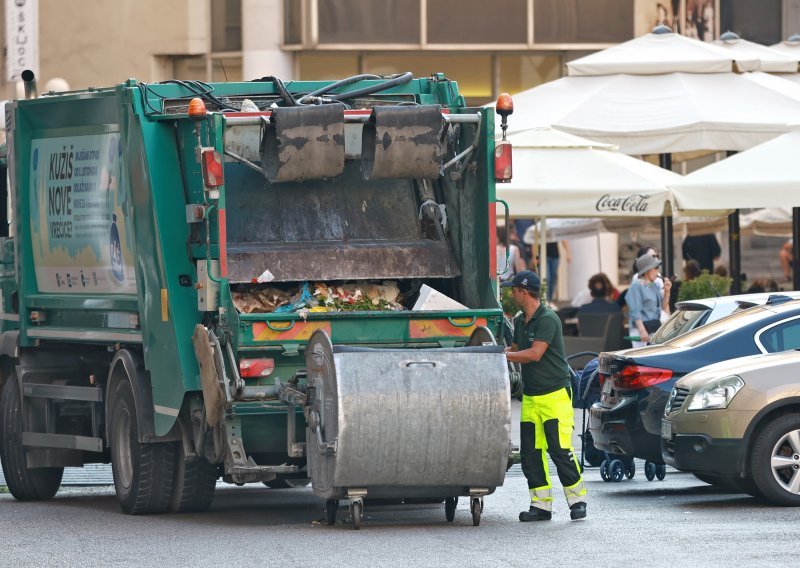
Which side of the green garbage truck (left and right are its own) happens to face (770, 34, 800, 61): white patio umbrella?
right

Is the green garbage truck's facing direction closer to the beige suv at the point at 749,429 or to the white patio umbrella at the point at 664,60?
the white patio umbrella

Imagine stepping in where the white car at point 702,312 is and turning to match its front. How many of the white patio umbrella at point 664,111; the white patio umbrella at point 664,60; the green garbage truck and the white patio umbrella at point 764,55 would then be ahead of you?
1

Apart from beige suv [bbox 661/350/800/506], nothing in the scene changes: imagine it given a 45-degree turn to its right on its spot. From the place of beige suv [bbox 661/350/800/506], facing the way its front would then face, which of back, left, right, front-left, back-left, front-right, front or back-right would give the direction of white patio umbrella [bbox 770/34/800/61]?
right

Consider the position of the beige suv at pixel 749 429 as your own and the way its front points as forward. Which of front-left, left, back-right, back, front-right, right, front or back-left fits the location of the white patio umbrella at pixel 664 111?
back-right

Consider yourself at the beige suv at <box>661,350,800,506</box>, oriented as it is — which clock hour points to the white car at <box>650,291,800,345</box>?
the white car at <box>650,291,800,345</box> is roughly at 4 o'clock from the beige suv at <box>661,350,800,506</box>.

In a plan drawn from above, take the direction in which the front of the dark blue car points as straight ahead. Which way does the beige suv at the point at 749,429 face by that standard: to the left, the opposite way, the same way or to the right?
the opposite way

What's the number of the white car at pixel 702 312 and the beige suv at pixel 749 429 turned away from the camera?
0

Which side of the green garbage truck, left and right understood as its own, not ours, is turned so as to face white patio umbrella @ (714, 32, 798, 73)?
right

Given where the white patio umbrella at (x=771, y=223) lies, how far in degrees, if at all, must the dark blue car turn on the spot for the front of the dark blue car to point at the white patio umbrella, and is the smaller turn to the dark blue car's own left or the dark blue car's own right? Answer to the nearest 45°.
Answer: approximately 45° to the dark blue car's own left

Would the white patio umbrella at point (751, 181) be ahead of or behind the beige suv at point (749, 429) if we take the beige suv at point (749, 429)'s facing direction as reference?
behind

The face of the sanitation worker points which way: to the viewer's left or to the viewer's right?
to the viewer's left

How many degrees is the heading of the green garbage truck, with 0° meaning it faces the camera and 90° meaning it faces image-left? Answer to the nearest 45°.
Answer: approximately 135°

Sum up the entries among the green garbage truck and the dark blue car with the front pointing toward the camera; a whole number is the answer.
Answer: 0

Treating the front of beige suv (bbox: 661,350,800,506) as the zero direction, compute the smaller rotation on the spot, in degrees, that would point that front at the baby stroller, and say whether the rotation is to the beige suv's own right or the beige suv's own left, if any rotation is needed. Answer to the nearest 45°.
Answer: approximately 90° to the beige suv's own right

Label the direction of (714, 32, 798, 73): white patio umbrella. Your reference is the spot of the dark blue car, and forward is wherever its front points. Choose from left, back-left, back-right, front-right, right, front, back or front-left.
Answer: front-left

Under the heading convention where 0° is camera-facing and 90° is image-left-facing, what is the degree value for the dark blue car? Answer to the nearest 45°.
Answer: approximately 225°
